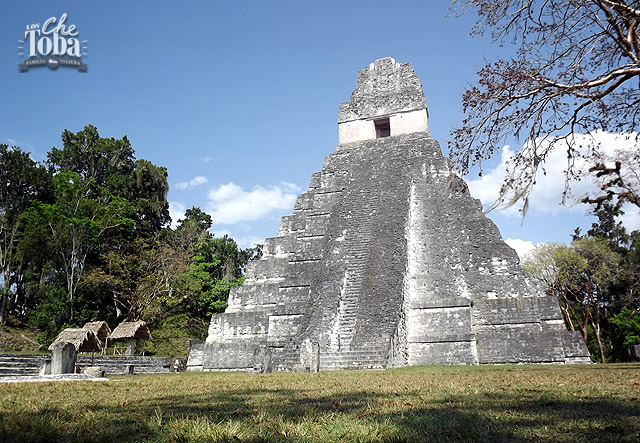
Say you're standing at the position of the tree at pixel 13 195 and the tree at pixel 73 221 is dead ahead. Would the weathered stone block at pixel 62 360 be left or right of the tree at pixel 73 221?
right

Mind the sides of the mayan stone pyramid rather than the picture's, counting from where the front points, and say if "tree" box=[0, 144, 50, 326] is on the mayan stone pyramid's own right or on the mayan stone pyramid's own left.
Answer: on the mayan stone pyramid's own right

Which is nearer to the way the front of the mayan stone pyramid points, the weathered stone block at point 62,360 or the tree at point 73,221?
the weathered stone block

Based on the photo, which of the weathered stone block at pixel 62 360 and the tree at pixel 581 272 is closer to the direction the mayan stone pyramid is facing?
the weathered stone block

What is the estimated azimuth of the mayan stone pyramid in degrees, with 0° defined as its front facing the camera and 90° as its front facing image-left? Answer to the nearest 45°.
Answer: approximately 0°

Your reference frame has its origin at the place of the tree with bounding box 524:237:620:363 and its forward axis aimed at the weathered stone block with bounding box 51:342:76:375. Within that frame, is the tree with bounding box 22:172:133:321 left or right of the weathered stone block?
right

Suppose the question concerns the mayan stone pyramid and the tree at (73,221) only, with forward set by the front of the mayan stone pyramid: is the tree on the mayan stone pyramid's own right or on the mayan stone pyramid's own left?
on the mayan stone pyramid's own right
